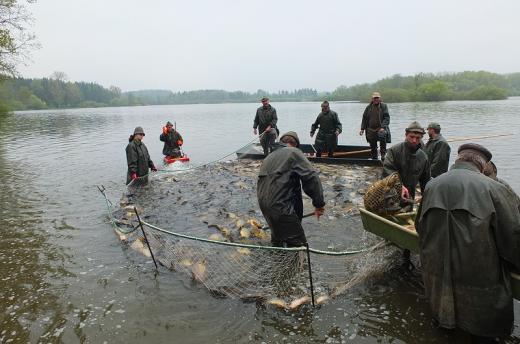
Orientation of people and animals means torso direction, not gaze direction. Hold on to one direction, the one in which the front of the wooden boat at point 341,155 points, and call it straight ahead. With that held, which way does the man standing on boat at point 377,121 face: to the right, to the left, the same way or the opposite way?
to the left

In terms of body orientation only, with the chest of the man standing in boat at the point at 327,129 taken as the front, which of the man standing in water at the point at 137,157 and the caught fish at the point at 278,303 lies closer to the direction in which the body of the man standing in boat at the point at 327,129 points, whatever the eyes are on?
the caught fish

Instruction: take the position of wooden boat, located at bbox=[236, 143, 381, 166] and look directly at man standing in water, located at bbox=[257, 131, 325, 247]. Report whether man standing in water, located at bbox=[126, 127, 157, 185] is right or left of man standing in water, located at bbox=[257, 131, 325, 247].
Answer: right

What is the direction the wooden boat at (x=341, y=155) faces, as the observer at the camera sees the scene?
facing to the left of the viewer

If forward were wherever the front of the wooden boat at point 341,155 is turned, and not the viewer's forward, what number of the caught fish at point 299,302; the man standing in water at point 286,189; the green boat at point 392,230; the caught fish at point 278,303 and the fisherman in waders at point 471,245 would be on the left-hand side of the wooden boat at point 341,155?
5

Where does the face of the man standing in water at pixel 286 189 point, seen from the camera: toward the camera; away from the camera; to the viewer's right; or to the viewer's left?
away from the camera

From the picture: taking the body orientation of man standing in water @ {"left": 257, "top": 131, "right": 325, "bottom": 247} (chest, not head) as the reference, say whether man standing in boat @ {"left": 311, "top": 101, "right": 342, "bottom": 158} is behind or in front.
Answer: in front

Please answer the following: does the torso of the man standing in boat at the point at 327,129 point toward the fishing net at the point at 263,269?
yes

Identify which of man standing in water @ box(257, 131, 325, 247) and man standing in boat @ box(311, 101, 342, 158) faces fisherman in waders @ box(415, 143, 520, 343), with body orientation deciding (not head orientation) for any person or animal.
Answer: man standing in boat @ box(311, 101, 342, 158)

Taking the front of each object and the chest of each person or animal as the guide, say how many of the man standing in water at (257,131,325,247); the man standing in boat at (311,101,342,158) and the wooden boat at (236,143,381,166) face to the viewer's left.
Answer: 1

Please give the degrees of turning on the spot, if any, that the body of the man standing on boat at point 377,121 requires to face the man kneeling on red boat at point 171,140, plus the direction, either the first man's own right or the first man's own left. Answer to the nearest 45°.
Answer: approximately 90° to the first man's own right

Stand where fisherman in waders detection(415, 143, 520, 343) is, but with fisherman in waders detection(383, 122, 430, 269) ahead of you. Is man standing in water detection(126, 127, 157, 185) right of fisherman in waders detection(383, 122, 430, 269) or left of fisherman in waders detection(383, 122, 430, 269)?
left

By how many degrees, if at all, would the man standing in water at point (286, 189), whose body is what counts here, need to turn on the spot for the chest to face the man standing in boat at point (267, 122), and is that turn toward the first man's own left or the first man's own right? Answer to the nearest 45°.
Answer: approximately 45° to the first man's own left
